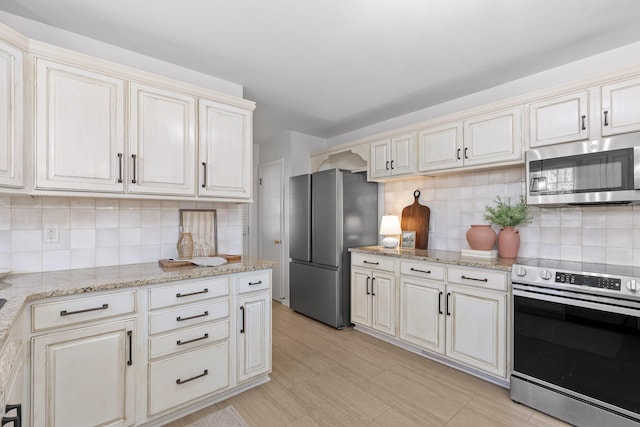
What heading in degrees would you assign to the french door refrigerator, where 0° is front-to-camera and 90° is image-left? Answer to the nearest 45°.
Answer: approximately 45°

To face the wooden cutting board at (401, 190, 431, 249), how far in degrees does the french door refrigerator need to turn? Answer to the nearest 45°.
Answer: approximately 135° to its left

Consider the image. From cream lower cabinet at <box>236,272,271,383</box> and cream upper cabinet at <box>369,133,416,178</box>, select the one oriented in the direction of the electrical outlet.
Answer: the cream upper cabinet

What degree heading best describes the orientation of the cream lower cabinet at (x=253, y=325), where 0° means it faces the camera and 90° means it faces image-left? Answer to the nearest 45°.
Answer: approximately 315°

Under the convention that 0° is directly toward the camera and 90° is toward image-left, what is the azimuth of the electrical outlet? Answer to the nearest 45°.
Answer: approximately 0°

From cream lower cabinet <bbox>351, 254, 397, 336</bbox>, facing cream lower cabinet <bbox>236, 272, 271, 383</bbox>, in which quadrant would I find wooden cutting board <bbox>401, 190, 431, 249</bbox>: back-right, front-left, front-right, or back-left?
back-left

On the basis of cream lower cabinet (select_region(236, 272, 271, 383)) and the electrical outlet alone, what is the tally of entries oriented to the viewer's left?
0

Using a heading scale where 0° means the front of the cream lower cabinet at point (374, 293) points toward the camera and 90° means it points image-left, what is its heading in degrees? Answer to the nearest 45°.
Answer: approximately 45°

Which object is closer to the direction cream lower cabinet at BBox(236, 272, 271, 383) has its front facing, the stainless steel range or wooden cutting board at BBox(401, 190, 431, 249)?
the stainless steel range

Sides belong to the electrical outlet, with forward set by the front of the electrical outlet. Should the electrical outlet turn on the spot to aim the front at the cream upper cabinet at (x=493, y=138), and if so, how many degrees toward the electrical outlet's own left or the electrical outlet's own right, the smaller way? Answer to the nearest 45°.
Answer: approximately 45° to the electrical outlet's own left

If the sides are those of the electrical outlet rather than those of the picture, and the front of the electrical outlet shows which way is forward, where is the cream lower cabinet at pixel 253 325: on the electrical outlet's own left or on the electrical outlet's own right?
on the electrical outlet's own left
